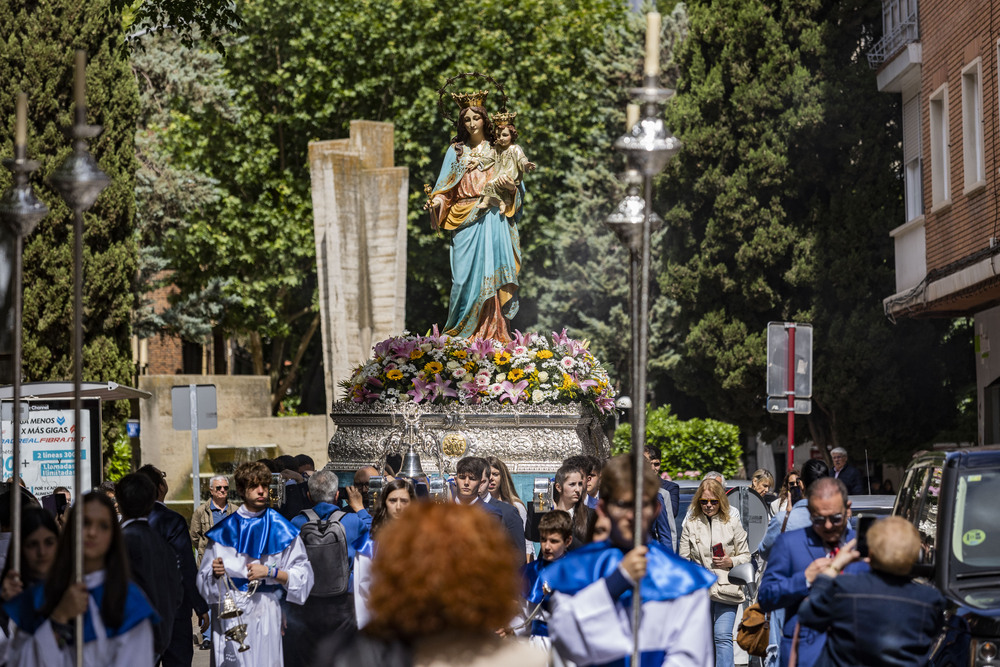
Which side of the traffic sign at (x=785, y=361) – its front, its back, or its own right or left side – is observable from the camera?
back

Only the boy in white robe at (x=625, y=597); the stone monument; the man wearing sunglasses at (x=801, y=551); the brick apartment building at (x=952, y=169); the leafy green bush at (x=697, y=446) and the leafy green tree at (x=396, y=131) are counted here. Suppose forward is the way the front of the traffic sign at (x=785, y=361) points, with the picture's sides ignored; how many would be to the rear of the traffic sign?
2

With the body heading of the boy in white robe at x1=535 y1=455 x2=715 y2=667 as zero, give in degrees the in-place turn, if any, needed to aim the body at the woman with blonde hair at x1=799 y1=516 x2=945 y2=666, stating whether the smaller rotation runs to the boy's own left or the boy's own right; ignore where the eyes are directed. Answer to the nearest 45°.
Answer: approximately 135° to the boy's own left

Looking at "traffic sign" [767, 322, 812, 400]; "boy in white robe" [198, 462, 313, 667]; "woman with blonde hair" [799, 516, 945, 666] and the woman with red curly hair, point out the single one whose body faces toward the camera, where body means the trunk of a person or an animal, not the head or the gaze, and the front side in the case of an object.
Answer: the boy in white robe

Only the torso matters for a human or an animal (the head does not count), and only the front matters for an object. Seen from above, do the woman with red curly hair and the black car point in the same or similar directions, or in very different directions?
very different directions

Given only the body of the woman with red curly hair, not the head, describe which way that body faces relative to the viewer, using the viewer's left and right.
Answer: facing away from the viewer

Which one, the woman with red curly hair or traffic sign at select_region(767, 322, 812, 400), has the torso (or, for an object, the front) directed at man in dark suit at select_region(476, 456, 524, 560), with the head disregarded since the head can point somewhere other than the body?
the woman with red curly hair

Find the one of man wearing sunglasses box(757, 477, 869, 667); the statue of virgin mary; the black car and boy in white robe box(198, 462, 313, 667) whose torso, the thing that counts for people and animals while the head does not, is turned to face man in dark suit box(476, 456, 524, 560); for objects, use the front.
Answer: the statue of virgin mary

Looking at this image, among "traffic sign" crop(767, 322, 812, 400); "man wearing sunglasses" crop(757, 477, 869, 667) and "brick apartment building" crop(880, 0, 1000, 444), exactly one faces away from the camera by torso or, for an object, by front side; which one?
the traffic sign

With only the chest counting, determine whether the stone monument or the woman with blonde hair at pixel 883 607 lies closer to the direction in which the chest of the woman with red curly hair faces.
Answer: the stone monument

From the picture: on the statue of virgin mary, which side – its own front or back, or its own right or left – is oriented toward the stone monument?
back

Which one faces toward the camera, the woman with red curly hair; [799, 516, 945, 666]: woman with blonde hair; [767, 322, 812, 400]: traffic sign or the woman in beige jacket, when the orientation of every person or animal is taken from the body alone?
the woman in beige jacket
